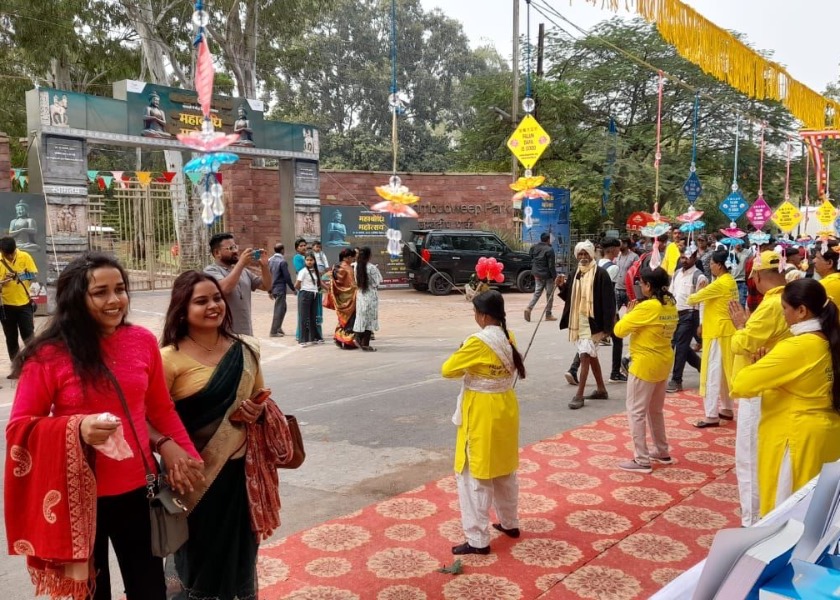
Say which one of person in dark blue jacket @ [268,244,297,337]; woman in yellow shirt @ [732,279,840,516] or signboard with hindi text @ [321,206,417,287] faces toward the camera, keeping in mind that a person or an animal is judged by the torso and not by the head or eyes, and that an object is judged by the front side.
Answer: the signboard with hindi text

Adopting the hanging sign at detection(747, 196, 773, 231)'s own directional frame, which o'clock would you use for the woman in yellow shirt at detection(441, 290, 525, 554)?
The woman in yellow shirt is roughly at 12 o'clock from the hanging sign.

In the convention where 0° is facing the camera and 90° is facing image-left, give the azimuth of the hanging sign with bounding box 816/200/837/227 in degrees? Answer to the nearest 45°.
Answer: approximately 0°

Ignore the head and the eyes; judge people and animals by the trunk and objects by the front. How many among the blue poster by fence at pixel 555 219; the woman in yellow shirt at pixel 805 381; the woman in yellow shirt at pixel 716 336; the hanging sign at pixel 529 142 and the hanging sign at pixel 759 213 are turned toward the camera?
3

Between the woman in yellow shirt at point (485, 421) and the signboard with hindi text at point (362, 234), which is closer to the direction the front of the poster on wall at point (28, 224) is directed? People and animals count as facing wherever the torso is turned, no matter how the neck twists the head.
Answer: the woman in yellow shirt

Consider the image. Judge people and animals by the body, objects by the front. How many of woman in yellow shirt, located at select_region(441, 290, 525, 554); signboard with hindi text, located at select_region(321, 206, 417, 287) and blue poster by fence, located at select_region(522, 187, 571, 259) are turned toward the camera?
2

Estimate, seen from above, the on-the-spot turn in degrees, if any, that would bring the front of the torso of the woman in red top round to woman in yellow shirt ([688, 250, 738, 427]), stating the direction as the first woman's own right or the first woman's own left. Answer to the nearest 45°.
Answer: approximately 90° to the first woman's own left

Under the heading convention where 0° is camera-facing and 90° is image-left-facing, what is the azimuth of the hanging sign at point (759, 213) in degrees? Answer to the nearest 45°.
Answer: approximately 0°

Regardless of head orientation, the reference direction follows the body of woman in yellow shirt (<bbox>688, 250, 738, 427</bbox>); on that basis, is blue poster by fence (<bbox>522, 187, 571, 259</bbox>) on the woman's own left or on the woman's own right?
on the woman's own right

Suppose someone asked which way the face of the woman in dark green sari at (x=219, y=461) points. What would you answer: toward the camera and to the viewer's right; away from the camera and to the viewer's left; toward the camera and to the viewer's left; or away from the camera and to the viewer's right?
toward the camera and to the viewer's right

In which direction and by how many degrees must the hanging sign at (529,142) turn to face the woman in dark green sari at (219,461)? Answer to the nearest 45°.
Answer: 0° — it already faces them

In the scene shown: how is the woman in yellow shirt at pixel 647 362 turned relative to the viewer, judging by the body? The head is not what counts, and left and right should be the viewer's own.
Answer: facing away from the viewer and to the left of the viewer

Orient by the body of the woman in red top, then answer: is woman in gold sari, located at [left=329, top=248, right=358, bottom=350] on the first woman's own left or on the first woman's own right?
on the first woman's own left
